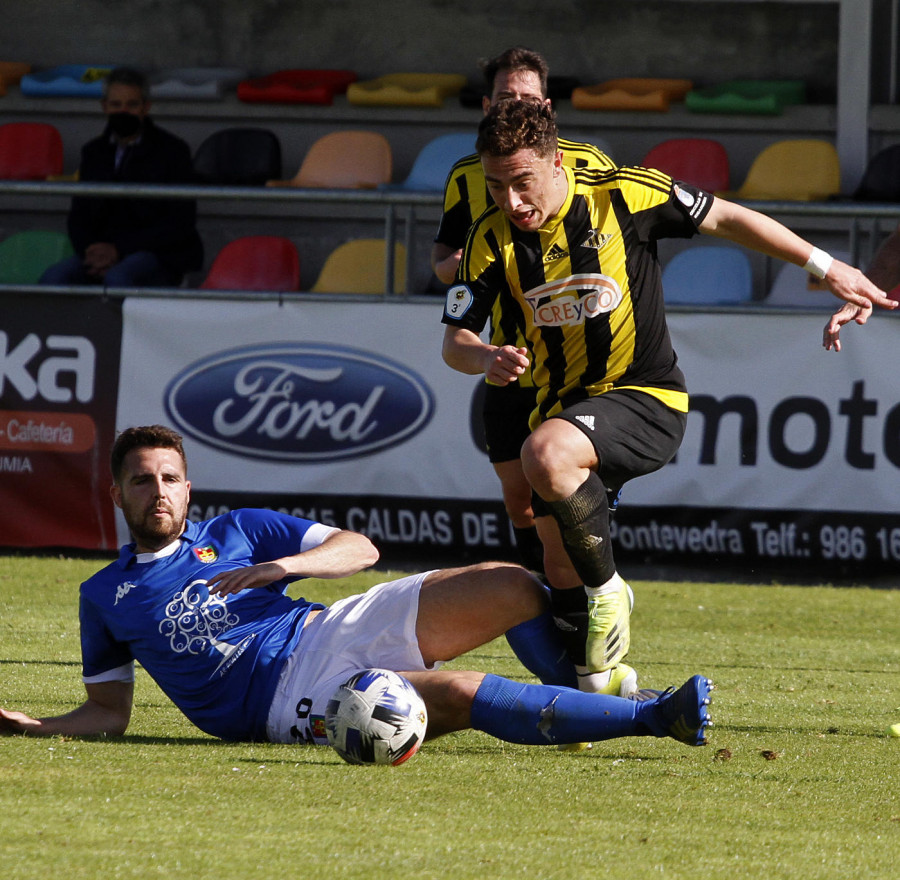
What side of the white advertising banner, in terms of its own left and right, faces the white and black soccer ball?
front

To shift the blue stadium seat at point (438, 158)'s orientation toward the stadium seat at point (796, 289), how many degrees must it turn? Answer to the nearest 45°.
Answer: approximately 90° to its left

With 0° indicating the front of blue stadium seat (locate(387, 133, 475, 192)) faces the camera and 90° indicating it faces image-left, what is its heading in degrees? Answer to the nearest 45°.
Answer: approximately 45°

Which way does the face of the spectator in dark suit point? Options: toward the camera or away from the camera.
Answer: toward the camera

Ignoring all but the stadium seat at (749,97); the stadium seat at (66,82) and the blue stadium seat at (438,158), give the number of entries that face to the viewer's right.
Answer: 0

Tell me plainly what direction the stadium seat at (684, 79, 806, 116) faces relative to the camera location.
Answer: facing the viewer and to the left of the viewer

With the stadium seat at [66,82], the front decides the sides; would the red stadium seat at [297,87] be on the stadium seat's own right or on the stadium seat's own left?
on the stadium seat's own left

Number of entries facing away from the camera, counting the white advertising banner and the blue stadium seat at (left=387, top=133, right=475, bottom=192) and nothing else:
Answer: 0

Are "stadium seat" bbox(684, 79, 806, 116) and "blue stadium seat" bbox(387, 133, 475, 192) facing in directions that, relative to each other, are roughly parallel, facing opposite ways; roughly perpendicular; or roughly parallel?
roughly parallel

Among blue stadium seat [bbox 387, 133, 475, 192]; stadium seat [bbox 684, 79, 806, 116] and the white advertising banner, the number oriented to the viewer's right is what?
0

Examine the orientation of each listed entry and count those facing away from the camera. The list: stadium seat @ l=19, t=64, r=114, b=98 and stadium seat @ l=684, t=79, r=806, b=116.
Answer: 0

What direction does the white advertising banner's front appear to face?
toward the camera

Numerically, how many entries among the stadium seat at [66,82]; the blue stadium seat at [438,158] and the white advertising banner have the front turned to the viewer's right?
0
